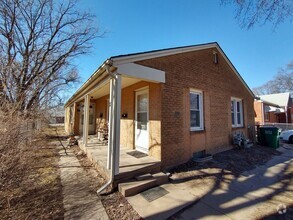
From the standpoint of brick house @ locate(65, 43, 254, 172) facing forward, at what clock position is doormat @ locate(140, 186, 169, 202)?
The doormat is roughly at 11 o'clock from the brick house.

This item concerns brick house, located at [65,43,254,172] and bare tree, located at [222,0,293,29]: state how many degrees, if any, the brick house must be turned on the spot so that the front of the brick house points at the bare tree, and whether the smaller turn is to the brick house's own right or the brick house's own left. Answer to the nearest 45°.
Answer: approximately 90° to the brick house's own left

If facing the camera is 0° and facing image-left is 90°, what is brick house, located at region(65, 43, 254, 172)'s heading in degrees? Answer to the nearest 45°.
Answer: approximately 45°

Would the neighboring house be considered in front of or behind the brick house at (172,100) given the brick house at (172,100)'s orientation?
behind

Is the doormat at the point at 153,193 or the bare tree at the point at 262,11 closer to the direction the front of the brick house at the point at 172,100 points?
the doormat

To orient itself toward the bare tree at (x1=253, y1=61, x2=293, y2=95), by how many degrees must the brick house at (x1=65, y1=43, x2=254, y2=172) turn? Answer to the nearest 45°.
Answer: approximately 180°
